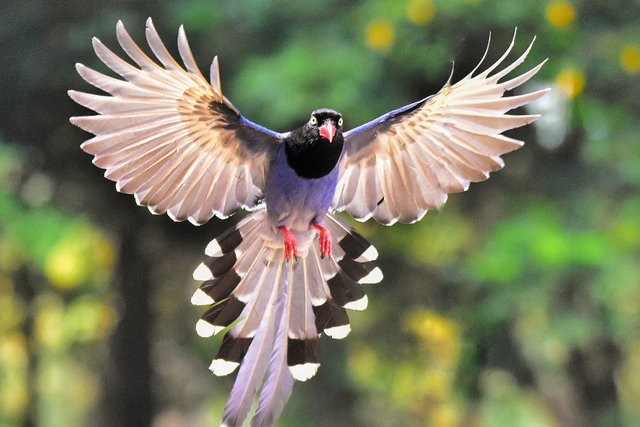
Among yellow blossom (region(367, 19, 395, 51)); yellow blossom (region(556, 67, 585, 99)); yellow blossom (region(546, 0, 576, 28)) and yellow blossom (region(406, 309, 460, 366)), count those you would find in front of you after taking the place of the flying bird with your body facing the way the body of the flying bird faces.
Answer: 0

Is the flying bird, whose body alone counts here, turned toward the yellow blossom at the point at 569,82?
no

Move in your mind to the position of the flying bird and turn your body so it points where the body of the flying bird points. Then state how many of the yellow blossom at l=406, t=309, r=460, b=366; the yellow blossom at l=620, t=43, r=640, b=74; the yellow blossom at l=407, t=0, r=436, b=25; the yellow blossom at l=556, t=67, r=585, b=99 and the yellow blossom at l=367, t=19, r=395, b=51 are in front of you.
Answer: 0

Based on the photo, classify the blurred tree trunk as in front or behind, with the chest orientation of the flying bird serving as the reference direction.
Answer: behind

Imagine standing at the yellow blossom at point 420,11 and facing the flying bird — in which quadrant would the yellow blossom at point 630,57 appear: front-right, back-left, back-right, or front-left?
back-left

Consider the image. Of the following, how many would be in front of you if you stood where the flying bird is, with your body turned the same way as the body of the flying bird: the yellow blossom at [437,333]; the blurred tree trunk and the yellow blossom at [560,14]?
0

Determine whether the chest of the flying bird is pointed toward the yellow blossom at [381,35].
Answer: no

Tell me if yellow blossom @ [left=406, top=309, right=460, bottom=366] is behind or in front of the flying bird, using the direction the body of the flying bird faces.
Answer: behind

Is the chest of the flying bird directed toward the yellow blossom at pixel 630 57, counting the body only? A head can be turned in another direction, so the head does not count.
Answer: no

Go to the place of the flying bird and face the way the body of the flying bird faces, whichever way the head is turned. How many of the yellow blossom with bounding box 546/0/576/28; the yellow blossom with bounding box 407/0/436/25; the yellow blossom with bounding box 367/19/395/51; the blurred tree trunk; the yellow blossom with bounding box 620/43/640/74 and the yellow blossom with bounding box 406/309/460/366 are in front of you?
0

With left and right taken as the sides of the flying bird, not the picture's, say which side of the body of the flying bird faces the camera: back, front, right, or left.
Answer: front
